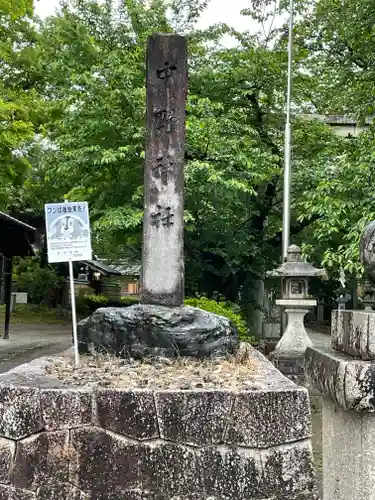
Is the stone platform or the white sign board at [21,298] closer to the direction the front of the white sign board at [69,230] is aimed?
the stone platform

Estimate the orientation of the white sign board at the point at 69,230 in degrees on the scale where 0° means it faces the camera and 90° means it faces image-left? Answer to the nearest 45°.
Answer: approximately 0°

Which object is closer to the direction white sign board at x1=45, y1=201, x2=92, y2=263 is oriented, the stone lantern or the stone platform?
the stone platform

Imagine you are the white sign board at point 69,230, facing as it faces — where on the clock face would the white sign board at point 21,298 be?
the white sign board at point 21,298 is roughly at 6 o'clock from the white sign board at point 69,230.

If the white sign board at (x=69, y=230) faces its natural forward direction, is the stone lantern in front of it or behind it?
behind

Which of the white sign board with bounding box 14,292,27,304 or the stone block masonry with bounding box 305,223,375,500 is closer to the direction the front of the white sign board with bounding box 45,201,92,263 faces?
the stone block masonry

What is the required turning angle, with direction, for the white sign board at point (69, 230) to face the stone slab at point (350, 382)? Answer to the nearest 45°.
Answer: approximately 45° to its left

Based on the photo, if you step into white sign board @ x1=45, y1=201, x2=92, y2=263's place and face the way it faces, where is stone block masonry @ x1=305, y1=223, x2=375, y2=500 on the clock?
The stone block masonry is roughly at 11 o'clock from the white sign board.

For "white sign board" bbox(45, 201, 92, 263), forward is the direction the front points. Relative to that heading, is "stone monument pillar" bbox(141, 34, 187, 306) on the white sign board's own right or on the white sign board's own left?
on the white sign board's own left
